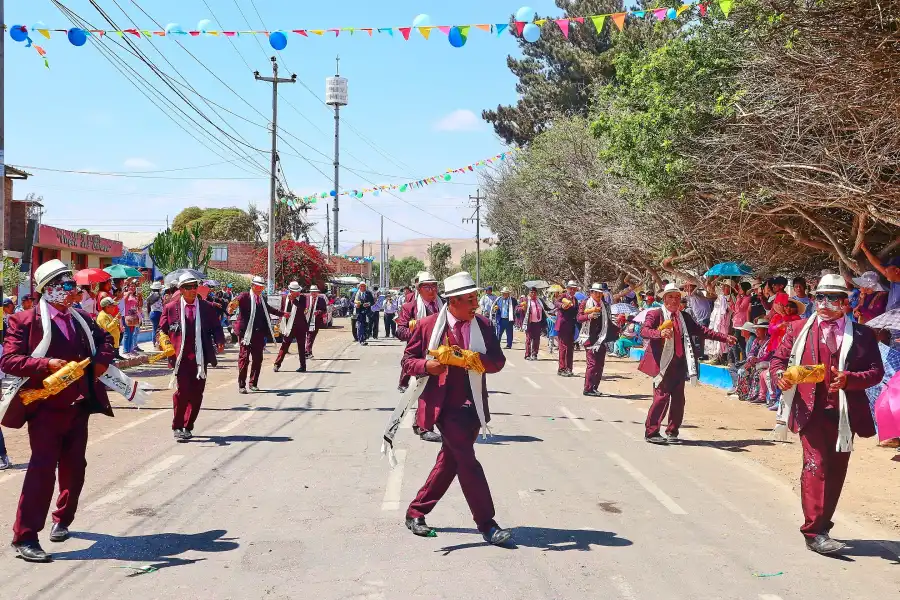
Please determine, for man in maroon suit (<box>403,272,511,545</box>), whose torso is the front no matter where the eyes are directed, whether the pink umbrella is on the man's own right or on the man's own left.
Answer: on the man's own left

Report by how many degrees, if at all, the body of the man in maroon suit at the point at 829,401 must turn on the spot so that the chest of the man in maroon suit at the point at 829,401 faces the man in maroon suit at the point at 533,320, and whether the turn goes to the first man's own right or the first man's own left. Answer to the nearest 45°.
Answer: approximately 135° to the first man's own right

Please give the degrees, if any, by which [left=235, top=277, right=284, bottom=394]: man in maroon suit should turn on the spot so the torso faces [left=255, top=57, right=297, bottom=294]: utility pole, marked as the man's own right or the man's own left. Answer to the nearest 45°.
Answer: approximately 180°

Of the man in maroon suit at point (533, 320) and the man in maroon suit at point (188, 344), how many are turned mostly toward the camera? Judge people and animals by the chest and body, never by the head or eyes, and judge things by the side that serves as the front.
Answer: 2

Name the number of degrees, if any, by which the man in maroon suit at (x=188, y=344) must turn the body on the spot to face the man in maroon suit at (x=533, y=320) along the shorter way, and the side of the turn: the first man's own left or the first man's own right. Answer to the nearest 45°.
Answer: approximately 135° to the first man's own left

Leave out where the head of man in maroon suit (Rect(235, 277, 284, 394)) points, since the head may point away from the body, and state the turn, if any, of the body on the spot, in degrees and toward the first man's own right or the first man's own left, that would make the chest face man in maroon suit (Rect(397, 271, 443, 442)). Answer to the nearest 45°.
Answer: approximately 45° to the first man's own left

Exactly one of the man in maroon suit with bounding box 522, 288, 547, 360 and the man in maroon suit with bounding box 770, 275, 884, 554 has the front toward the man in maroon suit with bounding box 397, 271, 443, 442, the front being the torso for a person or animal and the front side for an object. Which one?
the man in maroon suit with bounding box 522, 288, 547, 360

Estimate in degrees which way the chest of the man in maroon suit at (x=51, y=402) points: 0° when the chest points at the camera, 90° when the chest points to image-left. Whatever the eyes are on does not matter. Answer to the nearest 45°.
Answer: approximately 315°

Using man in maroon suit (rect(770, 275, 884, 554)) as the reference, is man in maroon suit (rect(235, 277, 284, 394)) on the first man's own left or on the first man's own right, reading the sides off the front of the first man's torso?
on the first man's own right

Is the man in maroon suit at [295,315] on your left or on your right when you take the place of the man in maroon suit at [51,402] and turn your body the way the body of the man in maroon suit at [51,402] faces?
on your left

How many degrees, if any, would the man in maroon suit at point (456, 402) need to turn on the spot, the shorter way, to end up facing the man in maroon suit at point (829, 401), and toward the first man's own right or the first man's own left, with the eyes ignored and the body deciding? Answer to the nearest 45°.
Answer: approximately 45° to the first man's own left
